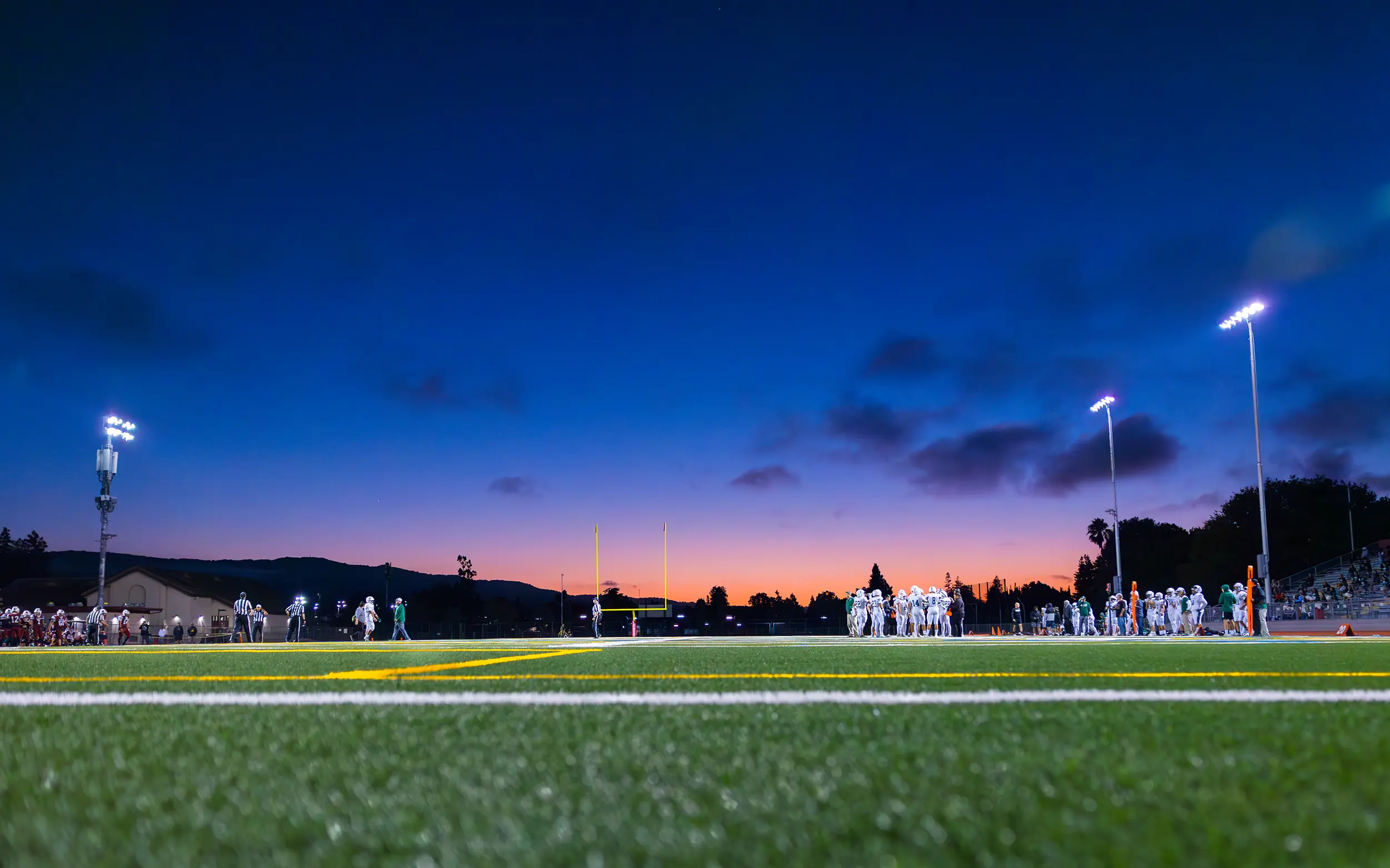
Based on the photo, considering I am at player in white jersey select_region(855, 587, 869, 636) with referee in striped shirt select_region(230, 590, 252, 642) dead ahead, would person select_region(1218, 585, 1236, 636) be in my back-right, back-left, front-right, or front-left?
back-left
